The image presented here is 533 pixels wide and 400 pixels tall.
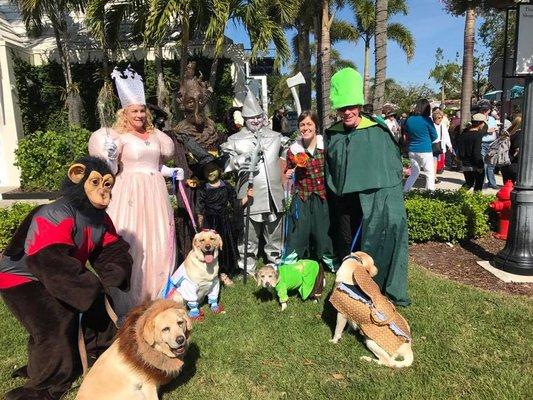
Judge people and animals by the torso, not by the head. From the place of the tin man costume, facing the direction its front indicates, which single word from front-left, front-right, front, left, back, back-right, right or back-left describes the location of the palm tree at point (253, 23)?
back

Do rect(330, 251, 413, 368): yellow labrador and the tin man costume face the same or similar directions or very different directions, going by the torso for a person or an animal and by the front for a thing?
very different directions

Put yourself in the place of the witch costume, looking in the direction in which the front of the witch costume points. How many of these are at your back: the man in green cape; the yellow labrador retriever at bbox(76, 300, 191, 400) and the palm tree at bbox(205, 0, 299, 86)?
1

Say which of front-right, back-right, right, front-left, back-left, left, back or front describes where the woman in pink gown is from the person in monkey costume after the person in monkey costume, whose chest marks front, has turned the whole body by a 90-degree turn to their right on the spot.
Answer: back

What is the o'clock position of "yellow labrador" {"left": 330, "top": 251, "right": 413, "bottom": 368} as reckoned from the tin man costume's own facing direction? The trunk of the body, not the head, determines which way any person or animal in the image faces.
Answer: The yellow labrador is roughly at 11 o'clock from the tin man costume.

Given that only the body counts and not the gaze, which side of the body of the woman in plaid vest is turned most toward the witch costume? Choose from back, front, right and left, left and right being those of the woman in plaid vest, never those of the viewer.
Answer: right

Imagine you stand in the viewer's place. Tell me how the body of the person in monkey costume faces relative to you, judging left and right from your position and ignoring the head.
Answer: facing the viewer and to the right of the viewer

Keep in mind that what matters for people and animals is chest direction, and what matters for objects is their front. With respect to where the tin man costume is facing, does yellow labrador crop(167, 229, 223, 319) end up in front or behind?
in front

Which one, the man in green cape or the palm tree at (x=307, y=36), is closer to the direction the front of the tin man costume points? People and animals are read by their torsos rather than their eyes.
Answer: the man in green cape

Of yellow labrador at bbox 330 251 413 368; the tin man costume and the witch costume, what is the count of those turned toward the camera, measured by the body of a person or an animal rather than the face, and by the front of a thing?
2

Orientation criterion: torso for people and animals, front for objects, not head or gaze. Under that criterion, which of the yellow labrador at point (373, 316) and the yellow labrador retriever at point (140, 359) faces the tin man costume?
the yellow labrador at point (373, 316)

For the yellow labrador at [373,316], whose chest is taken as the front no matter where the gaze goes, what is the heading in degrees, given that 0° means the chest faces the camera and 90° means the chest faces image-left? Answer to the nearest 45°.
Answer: approximately 135°

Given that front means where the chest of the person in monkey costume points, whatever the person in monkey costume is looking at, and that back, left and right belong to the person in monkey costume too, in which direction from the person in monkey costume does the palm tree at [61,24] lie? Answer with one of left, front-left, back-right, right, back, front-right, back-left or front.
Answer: back-left

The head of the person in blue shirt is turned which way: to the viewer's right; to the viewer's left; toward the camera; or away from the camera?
away from the camera
